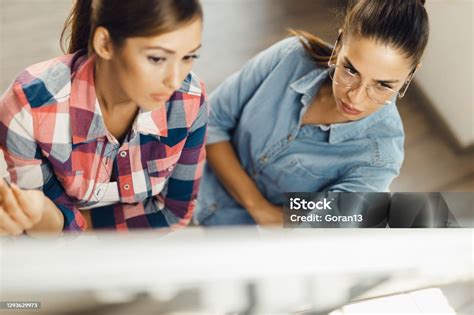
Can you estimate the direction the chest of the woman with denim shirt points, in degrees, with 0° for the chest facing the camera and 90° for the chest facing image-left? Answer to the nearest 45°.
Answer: approximately 0°

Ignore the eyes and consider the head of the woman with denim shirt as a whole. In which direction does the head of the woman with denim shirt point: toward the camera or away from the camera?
toward the camera
